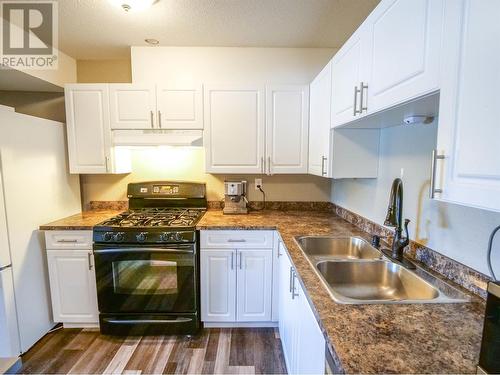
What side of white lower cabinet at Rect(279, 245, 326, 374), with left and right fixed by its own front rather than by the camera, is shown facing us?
left

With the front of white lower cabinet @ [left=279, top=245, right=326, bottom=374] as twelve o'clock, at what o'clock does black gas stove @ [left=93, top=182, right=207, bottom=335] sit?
The black gas stove is roughly at 1 o'clock from the white lower cabinet.

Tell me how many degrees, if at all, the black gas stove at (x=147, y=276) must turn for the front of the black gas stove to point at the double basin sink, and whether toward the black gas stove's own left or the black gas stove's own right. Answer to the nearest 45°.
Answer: approximately 45° to the black gas stove's own left

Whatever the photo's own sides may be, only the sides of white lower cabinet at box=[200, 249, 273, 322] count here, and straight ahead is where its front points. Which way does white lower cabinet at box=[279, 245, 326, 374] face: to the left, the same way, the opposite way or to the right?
to the right

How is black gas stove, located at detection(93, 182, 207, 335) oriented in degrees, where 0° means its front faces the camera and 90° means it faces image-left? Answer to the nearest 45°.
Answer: approximately 0°

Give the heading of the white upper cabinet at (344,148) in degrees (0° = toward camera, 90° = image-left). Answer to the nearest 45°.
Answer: approximately 90°

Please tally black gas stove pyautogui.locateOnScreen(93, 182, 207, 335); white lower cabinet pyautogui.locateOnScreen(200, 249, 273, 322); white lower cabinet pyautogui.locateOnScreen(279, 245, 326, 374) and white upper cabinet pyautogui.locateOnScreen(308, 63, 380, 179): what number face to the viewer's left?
2

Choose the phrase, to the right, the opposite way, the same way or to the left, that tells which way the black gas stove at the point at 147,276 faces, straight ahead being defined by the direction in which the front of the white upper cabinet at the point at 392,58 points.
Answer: to the left

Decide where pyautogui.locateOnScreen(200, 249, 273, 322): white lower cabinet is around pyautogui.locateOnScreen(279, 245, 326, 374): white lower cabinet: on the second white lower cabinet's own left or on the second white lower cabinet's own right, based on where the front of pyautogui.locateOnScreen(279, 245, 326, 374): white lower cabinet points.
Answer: on the second white lower cabinet's own right
